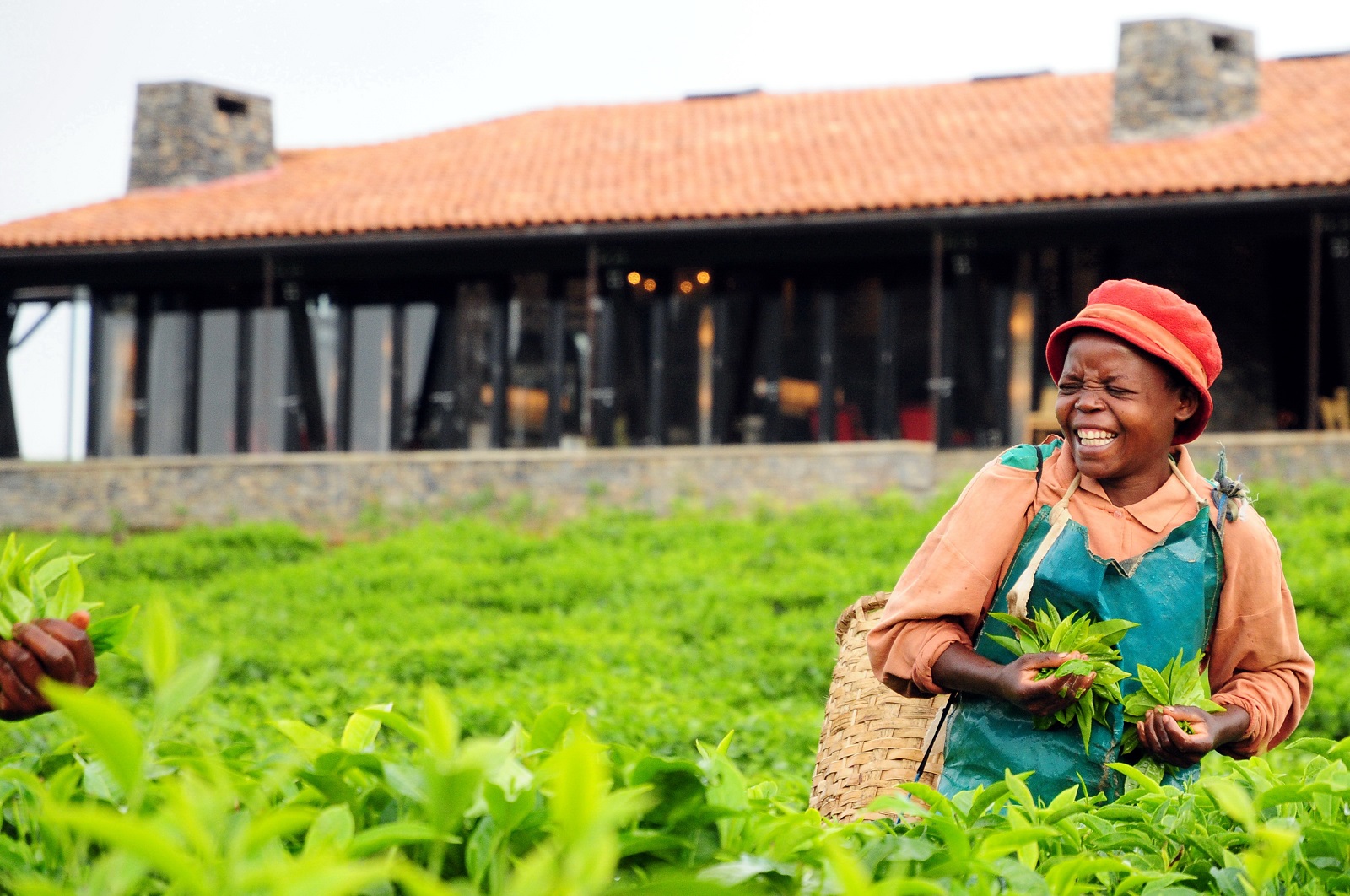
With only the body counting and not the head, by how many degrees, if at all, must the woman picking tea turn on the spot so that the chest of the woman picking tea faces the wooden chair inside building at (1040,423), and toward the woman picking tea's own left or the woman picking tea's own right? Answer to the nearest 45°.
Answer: approximately 180°

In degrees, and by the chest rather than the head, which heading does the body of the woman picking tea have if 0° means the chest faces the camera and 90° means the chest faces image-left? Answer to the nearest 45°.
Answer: approximately 0°

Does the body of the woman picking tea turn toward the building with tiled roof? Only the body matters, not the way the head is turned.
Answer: no
